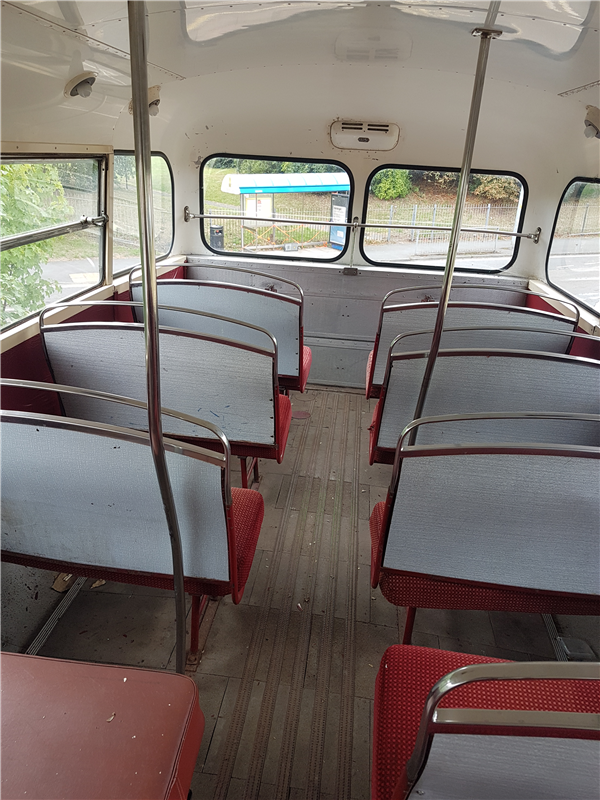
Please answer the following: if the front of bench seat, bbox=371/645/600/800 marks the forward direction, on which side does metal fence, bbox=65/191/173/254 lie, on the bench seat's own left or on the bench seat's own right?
on the bench seat's own left

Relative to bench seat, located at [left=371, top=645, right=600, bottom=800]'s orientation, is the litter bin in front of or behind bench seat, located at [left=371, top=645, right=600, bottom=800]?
in front

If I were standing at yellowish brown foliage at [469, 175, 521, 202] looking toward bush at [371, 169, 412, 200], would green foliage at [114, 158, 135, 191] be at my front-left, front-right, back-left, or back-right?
front-left

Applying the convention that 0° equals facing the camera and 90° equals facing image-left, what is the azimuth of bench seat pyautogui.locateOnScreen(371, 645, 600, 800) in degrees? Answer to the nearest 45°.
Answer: approximately 180°

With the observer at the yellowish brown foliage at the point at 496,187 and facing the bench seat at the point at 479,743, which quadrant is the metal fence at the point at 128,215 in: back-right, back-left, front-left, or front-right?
front-right

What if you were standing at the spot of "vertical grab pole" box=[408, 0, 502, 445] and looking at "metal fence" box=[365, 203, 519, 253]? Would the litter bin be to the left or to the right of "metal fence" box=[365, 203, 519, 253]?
left

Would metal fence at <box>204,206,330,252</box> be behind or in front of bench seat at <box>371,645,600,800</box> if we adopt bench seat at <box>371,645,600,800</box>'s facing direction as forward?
in front

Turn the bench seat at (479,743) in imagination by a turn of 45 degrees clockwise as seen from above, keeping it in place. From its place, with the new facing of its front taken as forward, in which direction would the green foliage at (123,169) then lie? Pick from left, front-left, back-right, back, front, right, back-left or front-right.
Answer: left

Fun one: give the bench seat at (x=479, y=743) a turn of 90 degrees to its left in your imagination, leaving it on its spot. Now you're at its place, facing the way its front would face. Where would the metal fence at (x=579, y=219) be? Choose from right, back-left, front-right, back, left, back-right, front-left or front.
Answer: right

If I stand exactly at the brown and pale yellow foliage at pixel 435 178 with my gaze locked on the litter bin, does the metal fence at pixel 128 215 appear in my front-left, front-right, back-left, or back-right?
front-left
